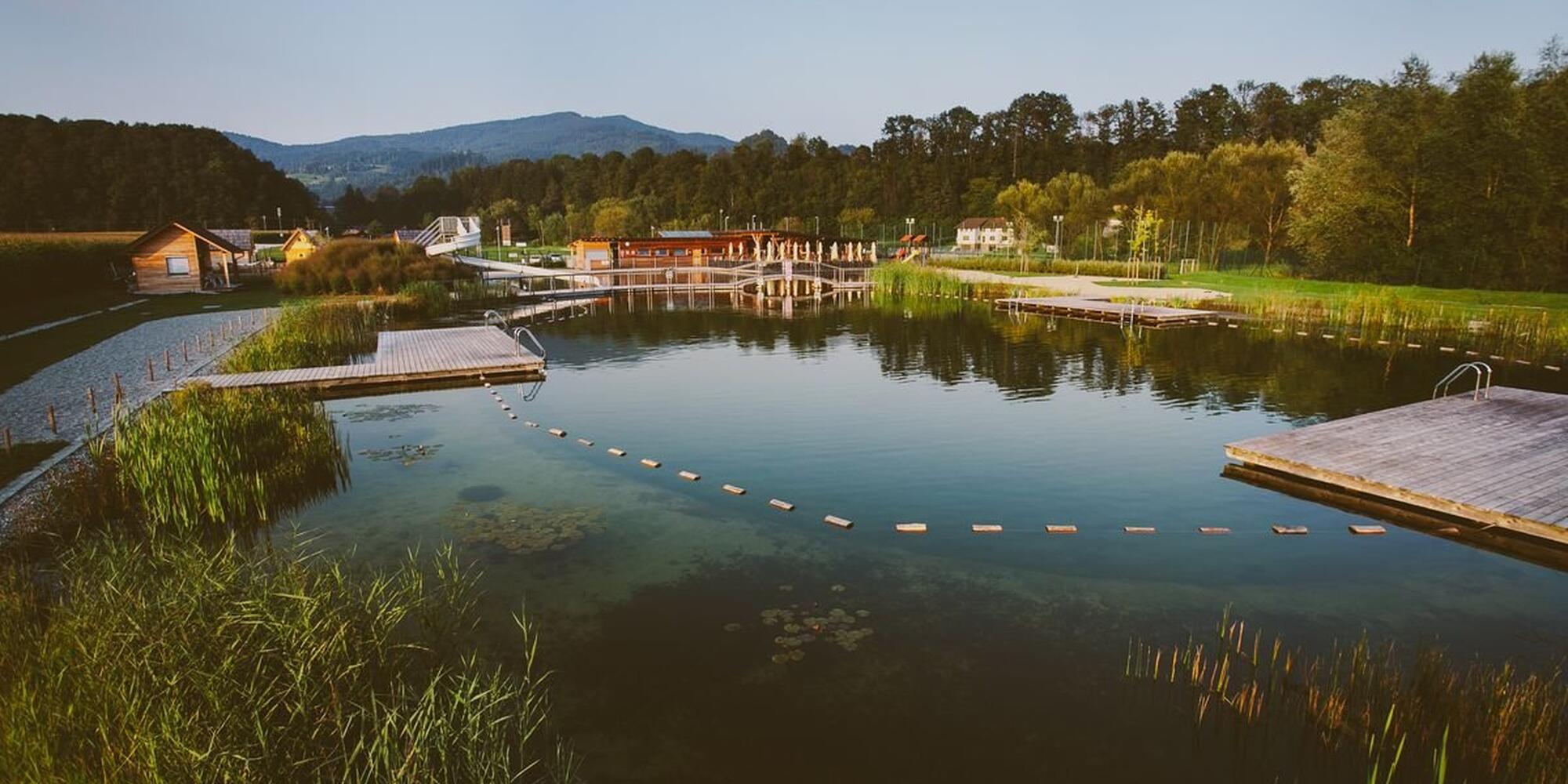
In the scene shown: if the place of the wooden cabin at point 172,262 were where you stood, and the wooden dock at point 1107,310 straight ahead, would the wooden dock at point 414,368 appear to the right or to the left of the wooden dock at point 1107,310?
right

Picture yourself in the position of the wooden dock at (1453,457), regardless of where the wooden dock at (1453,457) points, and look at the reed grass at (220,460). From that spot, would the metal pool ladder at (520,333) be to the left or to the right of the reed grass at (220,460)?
right

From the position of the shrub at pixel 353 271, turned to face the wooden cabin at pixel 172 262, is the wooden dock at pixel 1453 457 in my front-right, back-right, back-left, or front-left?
back-left

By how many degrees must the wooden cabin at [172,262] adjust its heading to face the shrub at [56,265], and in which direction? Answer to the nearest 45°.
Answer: approximately 135° to its right

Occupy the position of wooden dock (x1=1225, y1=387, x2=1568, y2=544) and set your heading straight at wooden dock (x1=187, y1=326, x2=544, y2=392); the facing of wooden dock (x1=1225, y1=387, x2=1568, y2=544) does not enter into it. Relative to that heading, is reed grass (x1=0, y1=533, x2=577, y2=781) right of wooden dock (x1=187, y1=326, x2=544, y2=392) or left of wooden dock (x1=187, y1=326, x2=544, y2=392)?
left

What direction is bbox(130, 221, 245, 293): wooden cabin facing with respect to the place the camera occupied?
facing to the right of the viewer

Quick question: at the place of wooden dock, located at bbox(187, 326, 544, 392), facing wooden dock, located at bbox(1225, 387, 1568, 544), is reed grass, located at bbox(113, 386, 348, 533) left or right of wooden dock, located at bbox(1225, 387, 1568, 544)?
right
